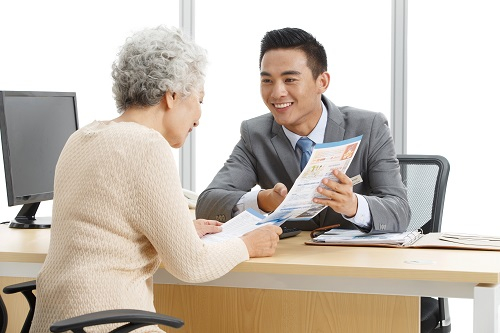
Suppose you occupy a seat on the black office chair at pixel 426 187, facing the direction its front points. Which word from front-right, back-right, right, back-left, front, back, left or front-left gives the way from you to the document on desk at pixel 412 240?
front-left

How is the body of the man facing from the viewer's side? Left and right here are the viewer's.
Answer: facing the viewer and to the left of the viewer

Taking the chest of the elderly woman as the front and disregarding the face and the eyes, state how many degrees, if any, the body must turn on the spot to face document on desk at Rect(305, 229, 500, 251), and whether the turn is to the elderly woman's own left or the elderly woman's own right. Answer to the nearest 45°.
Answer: approximately 45° to the elderly woman's own right

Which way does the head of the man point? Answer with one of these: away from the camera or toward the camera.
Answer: toward the camera

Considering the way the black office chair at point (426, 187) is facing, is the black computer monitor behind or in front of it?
in front

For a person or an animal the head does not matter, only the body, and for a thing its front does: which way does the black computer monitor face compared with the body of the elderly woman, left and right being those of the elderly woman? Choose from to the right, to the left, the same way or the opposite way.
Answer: to the right

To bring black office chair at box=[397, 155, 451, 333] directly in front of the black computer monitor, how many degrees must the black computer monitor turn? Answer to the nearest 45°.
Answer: approximately 45° to its left

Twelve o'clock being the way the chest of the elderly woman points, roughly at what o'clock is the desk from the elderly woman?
The desk is roughly at 1 o'clock from the elderly woman.

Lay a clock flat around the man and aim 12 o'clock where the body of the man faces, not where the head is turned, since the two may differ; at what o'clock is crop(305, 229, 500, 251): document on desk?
The document on desk is roughly at 9 o'clock from the man.

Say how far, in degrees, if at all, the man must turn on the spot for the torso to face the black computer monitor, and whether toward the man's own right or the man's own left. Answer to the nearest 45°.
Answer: approximately 45° to the man's own right

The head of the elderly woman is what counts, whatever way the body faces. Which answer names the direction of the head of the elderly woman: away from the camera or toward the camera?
away from the camera

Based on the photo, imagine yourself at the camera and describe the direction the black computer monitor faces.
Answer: facing the viewer and to the right of the viewer

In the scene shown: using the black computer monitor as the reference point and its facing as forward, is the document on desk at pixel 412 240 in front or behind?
in front

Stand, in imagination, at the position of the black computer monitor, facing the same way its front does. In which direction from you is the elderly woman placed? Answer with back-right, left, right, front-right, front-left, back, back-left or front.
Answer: front-right

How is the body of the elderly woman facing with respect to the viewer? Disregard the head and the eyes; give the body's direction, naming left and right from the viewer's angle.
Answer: facing away from the viewer and to the right of the viewer

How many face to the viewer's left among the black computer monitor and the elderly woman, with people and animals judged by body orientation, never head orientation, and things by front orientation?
0
